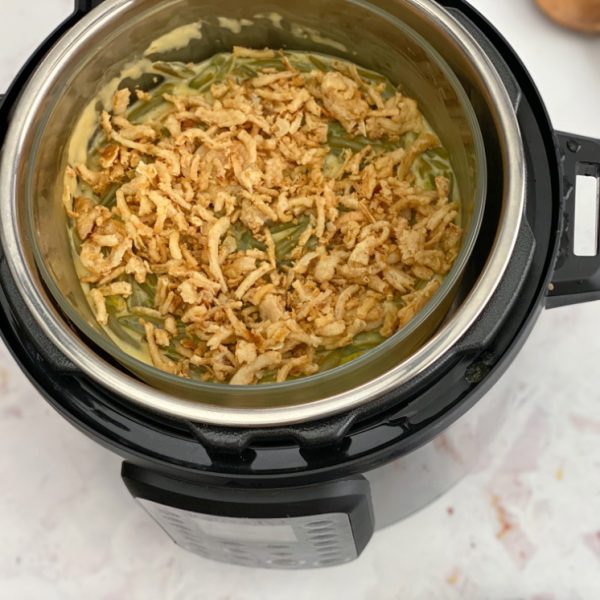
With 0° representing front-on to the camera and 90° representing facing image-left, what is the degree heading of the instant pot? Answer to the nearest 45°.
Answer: approximately 0°
